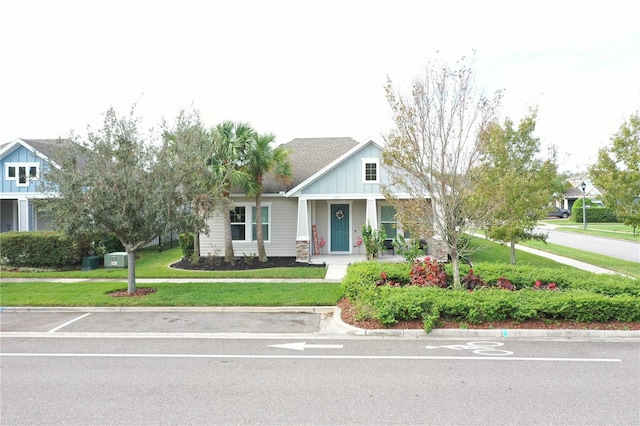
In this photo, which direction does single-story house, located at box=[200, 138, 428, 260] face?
toward the camera

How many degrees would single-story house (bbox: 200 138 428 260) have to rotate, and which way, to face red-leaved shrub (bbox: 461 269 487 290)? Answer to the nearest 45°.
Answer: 0° — it already faces it

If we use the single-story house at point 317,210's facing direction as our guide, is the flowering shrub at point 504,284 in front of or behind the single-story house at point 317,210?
in front

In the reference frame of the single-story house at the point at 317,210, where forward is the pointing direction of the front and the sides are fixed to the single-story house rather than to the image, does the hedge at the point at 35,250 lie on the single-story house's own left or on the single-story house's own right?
on the single-story house's own right

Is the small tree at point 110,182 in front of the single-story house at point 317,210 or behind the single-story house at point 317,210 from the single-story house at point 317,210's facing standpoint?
in front

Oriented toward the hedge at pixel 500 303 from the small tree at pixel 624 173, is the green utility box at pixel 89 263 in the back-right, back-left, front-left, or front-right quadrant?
front-right

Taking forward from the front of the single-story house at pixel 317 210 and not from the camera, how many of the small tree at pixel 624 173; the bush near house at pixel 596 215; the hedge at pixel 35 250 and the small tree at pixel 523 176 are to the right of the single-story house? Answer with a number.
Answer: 1

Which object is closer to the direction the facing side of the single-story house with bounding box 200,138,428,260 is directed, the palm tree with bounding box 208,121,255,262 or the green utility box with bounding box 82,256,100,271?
the palm tree

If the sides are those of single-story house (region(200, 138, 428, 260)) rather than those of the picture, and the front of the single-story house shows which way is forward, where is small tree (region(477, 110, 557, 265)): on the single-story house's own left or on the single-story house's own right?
on the single-story house's own left

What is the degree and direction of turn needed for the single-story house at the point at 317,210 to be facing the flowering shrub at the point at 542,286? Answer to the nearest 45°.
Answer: approximately 45° to its left
